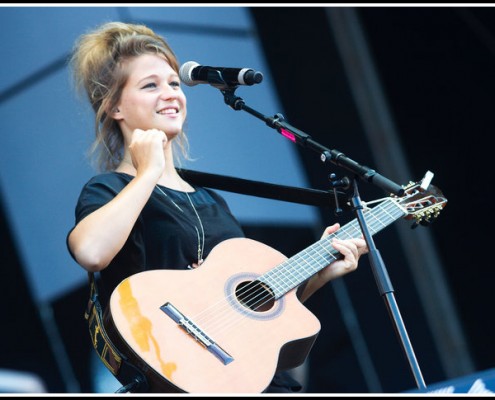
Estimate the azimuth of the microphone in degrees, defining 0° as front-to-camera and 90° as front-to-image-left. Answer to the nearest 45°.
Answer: approximately 90°

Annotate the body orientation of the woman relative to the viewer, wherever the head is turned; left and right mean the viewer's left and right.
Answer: facing the viewer and to the right of the viewer

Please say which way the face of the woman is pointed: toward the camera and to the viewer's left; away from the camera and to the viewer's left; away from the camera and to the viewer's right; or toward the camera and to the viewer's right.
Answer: toward the camera and to the viewer's right
